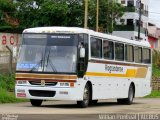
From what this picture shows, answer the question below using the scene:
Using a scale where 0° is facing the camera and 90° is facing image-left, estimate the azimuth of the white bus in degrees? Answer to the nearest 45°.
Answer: approximately 45°
